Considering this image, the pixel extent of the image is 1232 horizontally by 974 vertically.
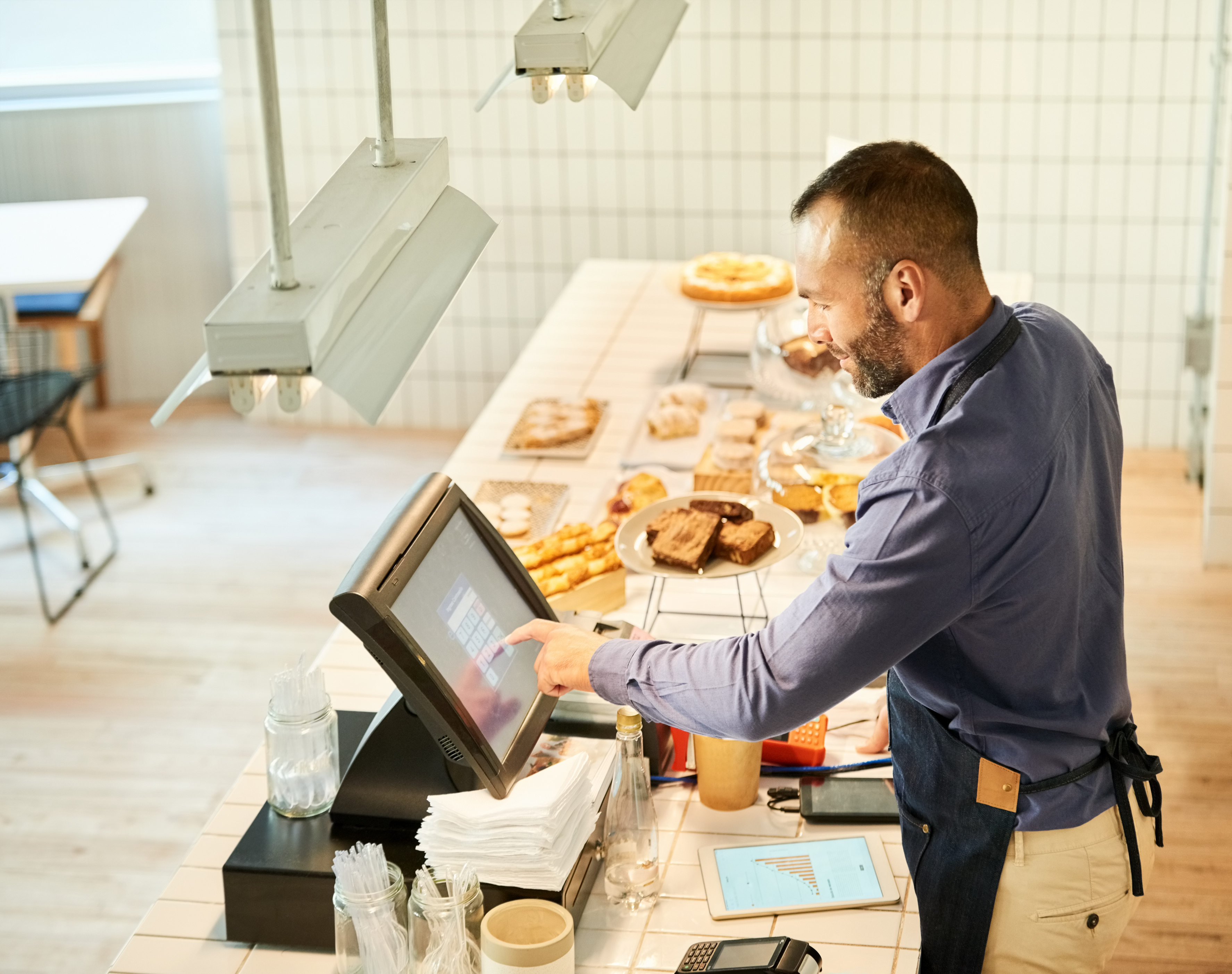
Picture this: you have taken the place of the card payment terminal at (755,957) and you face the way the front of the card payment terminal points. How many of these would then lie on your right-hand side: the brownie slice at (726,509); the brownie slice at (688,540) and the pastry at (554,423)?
3

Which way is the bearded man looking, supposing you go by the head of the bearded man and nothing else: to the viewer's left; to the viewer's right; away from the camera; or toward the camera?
to the viewer's left

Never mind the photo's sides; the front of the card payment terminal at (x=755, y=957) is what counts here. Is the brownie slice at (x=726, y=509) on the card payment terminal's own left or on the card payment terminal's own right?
on the card payment terminal's own right

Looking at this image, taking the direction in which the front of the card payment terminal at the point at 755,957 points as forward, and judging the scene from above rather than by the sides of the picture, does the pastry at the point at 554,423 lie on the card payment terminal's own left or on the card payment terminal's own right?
on the card payment terminal's own right

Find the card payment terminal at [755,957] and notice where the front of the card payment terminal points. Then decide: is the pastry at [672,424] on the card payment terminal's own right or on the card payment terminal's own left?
on the card payment terminal's own right
